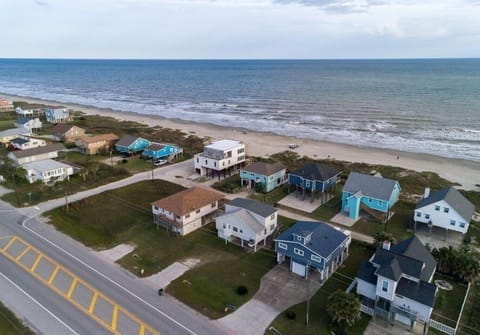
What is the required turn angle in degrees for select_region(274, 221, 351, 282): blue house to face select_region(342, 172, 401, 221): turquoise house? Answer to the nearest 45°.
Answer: approximately 180°

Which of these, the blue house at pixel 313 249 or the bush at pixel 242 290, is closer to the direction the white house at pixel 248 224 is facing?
the bush

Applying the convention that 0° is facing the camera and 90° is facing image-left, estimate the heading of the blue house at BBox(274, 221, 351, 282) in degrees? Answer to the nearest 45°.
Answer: approximately 45°

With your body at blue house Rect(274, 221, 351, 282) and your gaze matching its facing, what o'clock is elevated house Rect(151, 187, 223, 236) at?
The elevated house is roughly at 2 o'clock from the blue house.

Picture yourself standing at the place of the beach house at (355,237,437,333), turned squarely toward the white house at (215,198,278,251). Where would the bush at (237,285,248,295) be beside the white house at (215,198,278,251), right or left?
left

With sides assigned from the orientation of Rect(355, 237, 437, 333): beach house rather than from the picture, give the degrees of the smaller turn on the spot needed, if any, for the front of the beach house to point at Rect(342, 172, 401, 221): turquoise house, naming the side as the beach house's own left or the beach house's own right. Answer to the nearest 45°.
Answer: approximately 135° to the beach house's own right

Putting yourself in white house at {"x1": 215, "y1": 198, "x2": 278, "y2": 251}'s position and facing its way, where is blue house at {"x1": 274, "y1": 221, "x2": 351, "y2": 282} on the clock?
The blue house is roughly at 9 o'clock from the white house.

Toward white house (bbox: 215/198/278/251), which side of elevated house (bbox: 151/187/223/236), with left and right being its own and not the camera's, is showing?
left

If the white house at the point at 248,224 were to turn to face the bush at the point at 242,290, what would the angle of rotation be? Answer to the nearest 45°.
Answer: approximately 45° to its left

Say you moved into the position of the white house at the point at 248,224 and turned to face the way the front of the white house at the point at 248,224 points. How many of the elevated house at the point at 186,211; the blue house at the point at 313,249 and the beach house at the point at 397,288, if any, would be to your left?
2

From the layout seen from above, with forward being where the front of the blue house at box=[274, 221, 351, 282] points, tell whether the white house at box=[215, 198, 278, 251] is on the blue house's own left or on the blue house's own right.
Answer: on the blue house's own right

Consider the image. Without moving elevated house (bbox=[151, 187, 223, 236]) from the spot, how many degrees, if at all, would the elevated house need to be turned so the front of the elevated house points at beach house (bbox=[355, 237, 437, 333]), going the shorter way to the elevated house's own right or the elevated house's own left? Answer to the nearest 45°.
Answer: approximately 90° to the elevated house's own left

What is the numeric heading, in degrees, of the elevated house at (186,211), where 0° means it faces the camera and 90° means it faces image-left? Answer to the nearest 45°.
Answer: approximately 45°

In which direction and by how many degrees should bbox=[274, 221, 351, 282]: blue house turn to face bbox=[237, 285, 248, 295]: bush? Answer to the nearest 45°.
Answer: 0° — it already faces it

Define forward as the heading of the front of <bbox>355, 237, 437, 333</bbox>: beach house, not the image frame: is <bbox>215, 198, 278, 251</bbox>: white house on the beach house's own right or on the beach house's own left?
on the beach house's own right

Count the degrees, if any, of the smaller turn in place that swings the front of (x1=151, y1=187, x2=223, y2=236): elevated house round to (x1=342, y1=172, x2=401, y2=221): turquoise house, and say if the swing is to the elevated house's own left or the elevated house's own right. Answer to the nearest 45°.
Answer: approximately 135° to the elevated house's own left
